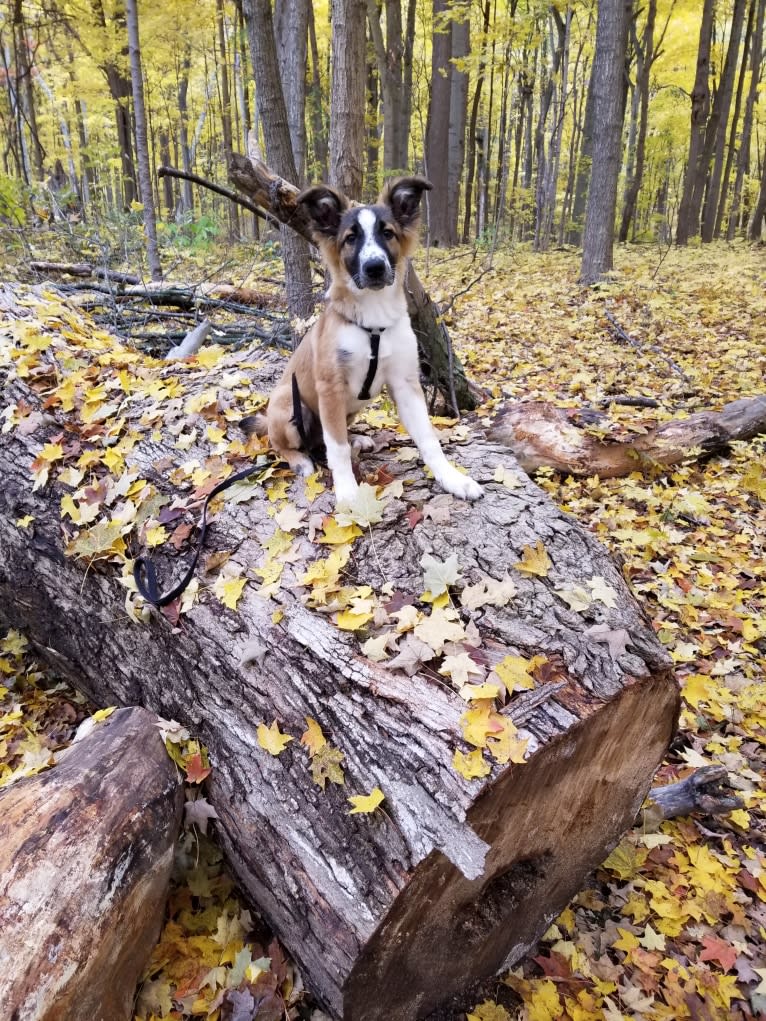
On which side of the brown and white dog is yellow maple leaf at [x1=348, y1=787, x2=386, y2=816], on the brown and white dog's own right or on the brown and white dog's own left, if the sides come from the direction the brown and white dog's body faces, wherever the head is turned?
on the brown and white dog's own right

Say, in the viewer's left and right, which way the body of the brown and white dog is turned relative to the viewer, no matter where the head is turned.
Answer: facing the viewer and to the right of the viewer

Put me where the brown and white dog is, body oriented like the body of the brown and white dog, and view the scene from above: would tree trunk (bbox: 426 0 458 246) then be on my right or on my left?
on my left

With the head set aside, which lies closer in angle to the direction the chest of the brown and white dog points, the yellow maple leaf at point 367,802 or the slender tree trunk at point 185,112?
the yellow maple leaf

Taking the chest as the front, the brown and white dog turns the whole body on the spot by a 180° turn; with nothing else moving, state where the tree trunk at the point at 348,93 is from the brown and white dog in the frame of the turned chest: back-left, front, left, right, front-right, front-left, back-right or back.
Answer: front-right

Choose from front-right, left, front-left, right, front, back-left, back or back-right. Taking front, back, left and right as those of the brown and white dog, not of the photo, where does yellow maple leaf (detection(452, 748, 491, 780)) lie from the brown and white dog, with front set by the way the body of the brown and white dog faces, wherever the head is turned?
front-right

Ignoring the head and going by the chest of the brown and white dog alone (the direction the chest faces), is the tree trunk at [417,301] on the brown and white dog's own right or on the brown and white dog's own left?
on the brown and white dog's own left

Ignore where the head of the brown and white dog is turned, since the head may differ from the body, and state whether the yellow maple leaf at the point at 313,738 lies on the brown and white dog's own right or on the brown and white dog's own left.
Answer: on the brown and white dog's own right

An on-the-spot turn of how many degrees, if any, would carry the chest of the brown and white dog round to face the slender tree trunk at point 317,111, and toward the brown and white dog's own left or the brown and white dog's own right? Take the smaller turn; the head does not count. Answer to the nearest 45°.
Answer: approximately 135° to the brown and white dog's own left

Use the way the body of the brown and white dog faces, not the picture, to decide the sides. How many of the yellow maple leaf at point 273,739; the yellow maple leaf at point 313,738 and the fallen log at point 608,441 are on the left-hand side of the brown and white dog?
1

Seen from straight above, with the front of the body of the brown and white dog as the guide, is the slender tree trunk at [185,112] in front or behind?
behind
